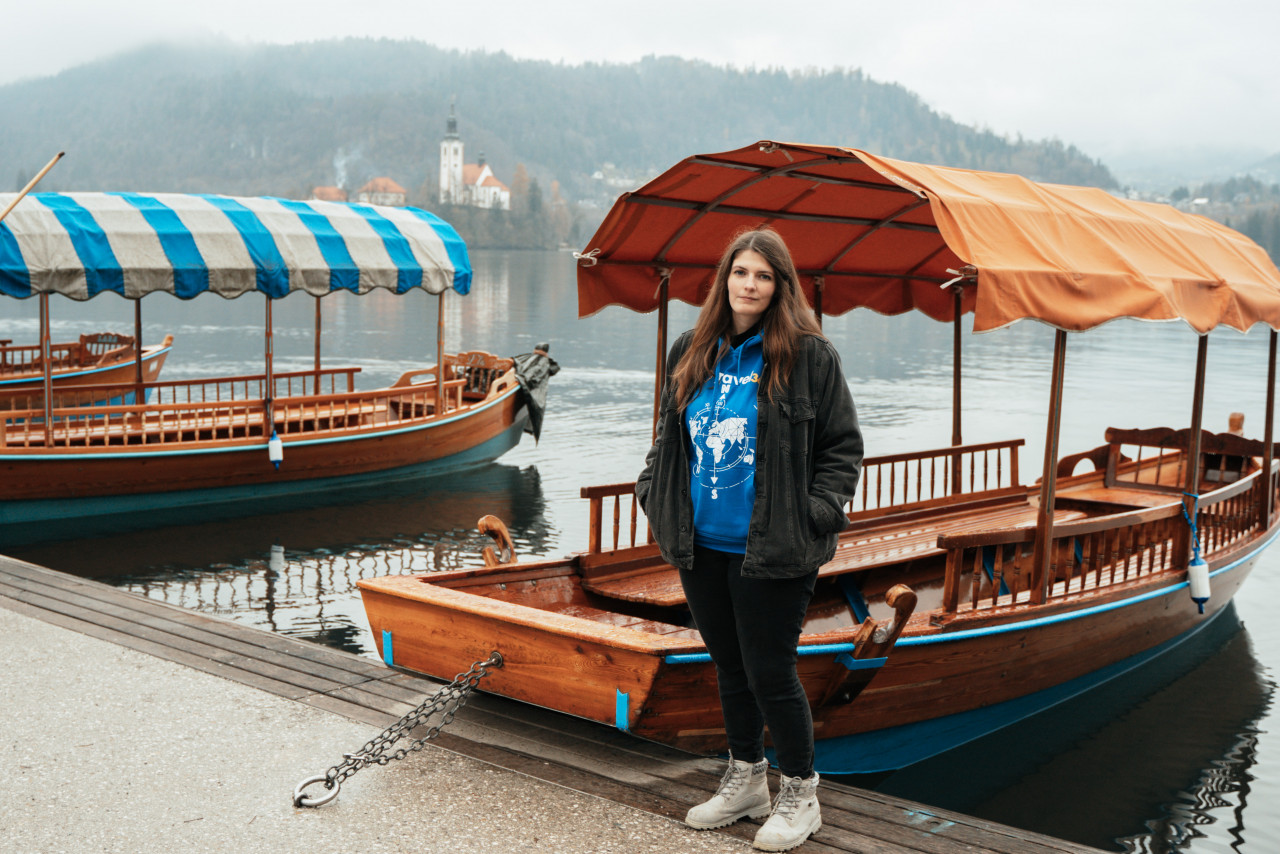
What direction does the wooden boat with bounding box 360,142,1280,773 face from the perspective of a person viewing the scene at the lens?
facing away from the viewer and to the right of the viewer

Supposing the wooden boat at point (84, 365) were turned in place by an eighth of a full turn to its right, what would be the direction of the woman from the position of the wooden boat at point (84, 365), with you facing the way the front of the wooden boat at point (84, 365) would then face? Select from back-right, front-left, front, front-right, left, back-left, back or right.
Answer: front-right

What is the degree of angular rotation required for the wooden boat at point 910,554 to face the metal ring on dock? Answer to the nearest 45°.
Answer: approximately 180°

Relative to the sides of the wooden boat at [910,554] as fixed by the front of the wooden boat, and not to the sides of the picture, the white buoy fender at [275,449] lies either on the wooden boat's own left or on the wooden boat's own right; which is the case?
on the wooden boat's own left

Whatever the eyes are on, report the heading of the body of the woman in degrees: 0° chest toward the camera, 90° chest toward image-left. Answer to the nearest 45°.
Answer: approximately 45°

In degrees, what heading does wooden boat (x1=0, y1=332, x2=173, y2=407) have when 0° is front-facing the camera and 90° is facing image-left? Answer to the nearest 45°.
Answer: approximately 270°

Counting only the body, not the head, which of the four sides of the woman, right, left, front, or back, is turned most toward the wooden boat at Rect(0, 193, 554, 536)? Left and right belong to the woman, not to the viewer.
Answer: right

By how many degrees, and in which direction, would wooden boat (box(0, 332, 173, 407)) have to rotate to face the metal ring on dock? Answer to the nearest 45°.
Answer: approximately 90° to its right

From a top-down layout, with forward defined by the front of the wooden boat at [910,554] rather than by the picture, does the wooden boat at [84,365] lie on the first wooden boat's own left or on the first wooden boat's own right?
on the first wooden boat's own left

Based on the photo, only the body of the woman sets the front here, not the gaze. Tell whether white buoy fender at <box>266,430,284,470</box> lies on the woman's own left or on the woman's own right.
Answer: on the woman's own right
